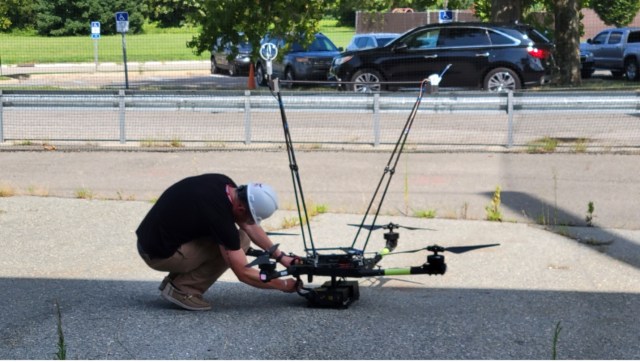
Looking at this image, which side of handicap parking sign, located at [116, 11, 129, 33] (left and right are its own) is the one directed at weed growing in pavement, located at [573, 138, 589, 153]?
front

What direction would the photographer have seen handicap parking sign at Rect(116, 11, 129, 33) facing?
facing the viewer

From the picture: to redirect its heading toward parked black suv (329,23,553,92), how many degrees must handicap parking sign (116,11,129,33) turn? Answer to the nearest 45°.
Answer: approximately 45° to its left

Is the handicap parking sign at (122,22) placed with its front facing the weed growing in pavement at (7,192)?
yes

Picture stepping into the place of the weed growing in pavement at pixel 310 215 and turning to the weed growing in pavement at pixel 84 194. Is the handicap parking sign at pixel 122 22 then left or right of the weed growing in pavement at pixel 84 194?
right

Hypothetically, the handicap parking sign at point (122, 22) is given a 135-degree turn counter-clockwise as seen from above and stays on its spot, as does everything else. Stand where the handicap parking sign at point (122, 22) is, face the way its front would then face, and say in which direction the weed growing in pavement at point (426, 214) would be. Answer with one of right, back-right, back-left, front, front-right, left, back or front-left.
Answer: back-right

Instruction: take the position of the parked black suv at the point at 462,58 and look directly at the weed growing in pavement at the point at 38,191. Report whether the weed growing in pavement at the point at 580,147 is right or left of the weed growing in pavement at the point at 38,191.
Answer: left

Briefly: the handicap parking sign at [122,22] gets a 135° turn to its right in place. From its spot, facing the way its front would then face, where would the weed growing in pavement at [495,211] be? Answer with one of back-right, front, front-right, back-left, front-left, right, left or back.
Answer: back-left

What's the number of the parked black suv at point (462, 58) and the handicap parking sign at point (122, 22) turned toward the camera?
1

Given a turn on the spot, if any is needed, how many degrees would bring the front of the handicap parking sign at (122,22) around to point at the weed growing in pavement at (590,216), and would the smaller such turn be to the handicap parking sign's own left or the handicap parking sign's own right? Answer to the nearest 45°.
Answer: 0° — it already faces it

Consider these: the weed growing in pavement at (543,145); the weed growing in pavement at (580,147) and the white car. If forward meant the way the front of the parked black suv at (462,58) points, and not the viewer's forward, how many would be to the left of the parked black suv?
2

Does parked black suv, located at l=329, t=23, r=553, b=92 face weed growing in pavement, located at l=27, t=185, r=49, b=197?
no

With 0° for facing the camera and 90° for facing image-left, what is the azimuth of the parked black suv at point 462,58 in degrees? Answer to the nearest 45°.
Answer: approximately 90°

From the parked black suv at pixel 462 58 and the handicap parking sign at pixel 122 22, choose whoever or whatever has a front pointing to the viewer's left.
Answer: the parked black suv

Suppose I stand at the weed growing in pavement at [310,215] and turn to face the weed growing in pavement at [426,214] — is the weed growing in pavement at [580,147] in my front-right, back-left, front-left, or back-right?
front-left

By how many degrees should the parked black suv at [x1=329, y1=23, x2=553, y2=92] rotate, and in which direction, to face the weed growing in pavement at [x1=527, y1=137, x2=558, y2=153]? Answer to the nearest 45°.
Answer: approximately 90° to its left

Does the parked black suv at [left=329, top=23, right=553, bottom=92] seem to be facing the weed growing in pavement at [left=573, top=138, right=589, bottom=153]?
no

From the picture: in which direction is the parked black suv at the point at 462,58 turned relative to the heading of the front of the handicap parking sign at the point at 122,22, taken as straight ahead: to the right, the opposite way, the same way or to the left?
to the right
